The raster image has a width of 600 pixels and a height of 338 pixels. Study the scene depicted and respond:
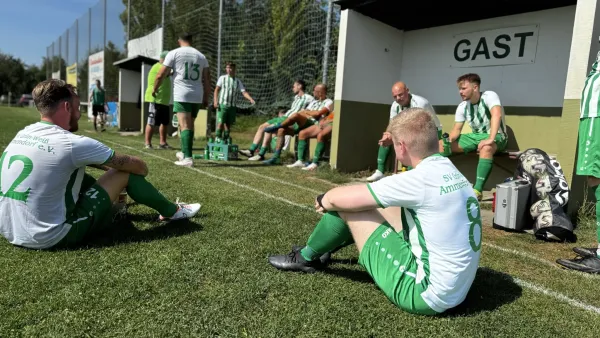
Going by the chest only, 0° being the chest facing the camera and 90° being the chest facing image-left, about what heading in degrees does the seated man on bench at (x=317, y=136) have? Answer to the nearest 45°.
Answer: approximately 45°

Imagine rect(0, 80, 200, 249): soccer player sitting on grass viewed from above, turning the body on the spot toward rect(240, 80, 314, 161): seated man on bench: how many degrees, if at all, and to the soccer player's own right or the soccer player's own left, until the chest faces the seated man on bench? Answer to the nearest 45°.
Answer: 0° — they already face them

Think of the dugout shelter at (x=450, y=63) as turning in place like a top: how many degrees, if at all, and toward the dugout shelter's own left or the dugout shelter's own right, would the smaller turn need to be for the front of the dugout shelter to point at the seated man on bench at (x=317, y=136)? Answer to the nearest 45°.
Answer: approximately 45° to the dugout shelter's own right

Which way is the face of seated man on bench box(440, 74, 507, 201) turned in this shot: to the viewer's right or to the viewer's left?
to the viewer's left

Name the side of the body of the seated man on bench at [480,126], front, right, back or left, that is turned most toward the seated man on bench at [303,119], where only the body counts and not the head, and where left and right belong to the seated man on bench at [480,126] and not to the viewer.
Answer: right

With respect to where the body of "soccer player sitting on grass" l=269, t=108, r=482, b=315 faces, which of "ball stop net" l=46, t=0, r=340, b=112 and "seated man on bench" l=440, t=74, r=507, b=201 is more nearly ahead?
the ball stop net

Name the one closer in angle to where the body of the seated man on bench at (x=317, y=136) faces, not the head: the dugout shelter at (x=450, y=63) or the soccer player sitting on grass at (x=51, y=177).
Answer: the soccer player sitting on grass

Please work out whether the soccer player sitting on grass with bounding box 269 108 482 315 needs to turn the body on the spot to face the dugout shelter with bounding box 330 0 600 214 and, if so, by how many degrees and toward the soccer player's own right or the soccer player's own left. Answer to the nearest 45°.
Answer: approximately 45° to the soccer player's own right

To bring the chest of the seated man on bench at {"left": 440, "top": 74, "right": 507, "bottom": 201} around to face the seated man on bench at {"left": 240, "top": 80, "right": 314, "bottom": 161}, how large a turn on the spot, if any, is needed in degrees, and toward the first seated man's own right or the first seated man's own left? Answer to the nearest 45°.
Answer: approximately 90° to the first seated man's own right

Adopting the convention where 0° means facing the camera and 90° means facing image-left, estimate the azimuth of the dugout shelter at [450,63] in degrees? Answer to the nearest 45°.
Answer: approximately 45°

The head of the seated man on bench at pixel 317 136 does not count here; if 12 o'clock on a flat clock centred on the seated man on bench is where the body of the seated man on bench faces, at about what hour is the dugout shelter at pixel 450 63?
The dugout shelter is roughly at 8 o'clock from the seated man on bench.

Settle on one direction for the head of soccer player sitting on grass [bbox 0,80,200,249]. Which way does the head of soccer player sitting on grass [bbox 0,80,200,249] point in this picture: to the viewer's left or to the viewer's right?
to the viewer's right

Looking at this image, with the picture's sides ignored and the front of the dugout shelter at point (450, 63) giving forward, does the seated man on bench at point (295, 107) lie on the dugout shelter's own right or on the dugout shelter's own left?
on the dugout shelter's own right

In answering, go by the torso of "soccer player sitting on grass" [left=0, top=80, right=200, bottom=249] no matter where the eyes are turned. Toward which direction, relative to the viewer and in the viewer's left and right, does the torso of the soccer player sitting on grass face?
facing away from the viewer and to the right of the viewer

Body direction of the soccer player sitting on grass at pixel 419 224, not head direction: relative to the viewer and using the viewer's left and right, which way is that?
facing away from the viewer and to the left of the viewer
